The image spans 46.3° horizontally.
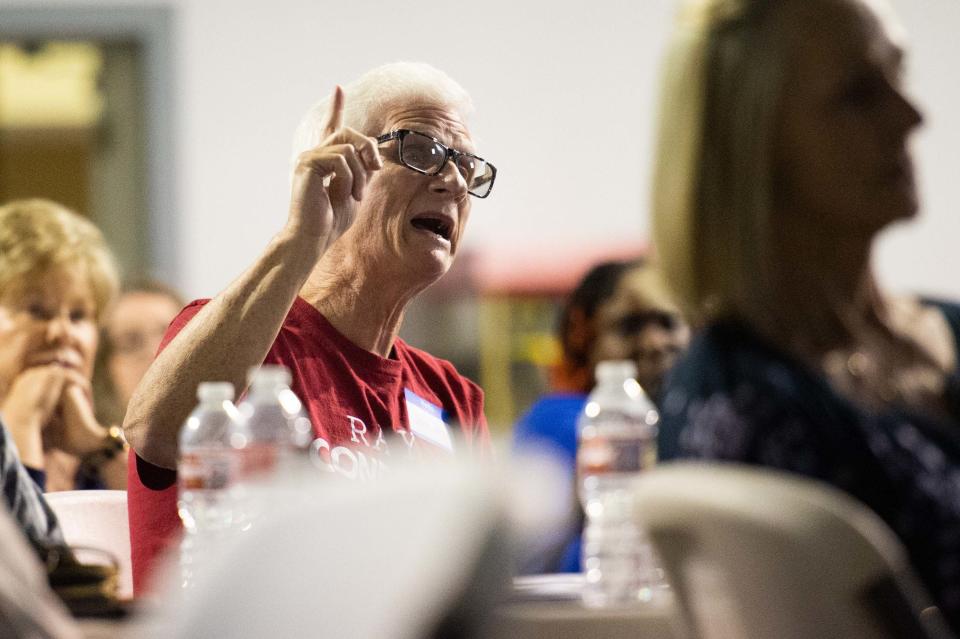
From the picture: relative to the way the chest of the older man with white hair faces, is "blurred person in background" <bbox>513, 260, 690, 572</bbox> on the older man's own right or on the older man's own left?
on the older man's own left

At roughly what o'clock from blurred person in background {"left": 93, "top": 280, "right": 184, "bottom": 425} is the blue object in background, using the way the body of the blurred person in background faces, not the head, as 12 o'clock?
The blue object in background is roughly at 10 o'clock from the blurred person in background.

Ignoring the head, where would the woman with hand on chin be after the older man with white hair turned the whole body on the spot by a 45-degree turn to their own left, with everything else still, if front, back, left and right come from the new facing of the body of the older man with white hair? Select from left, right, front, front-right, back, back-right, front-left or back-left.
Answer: back-left

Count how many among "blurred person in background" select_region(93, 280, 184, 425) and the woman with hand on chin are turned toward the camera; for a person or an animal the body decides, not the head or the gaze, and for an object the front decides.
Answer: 2

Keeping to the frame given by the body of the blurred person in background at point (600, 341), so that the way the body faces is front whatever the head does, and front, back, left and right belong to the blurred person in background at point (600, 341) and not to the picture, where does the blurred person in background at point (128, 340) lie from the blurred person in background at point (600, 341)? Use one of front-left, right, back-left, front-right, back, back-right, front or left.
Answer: back-right

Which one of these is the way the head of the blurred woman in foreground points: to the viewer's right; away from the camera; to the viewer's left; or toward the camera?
to the viewer's right

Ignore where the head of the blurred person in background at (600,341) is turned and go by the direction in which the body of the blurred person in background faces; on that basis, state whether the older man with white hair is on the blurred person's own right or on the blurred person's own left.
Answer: on the blurred person's own right

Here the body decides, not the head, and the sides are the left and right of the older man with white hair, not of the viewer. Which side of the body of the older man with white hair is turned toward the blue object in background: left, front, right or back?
left

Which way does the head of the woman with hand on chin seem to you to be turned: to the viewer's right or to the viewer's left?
to the viewer's right

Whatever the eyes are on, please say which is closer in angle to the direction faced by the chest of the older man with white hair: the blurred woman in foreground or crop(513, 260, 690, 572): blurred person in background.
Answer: the blurred woman in foreground

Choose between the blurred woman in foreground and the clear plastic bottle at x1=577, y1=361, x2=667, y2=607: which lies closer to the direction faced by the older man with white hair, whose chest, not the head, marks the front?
the blurred woman in foreground
